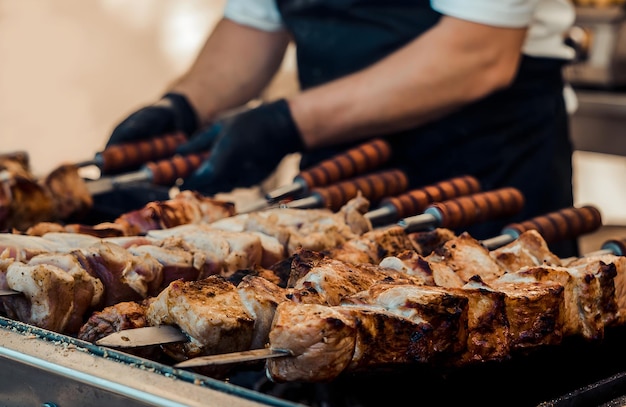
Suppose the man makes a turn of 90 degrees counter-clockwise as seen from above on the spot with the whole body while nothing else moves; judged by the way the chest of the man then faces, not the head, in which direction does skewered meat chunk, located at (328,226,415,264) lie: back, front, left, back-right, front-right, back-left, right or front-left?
front-right

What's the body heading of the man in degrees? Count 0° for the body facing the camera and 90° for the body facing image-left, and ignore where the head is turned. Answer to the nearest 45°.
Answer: approximately 45°

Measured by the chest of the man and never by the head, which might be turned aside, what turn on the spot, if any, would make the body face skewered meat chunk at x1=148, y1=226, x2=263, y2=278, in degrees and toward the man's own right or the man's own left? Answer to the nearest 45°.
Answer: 0° — they already face it

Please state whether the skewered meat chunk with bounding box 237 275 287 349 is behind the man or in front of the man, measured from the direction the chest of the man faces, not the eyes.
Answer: in front

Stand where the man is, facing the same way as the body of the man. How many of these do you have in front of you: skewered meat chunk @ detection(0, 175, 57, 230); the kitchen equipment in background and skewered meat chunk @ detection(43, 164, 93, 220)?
2

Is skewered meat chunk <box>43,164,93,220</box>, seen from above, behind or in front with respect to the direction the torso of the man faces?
in front

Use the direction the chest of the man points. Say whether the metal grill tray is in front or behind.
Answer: in front

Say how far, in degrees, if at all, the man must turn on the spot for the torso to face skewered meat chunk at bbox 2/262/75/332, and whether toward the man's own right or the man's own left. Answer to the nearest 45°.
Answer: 0° — they already face it

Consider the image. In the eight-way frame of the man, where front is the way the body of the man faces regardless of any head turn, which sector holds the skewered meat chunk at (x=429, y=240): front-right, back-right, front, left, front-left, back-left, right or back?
front-left
